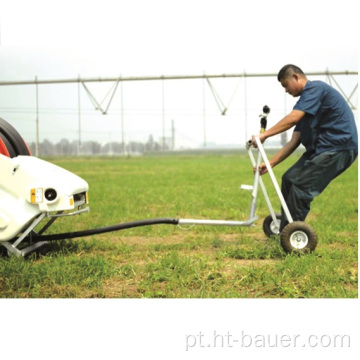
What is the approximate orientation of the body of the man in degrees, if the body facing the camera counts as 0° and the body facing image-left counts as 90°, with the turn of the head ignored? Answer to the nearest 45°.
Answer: approximately 90°

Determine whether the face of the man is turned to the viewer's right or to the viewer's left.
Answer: to the viewer's left

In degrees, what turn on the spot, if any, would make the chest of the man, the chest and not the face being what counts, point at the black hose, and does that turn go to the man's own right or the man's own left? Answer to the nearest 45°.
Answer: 0° — they already face it
